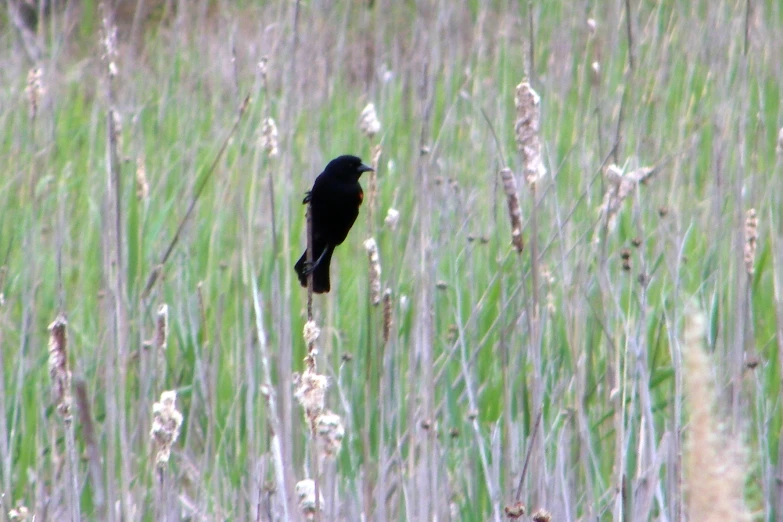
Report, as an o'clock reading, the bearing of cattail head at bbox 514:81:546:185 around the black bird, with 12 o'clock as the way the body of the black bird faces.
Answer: The cattail head is roughly at 1 o'clock from the black bird.

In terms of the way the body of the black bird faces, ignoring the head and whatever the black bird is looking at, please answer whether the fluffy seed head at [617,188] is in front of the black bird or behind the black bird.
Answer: in front
